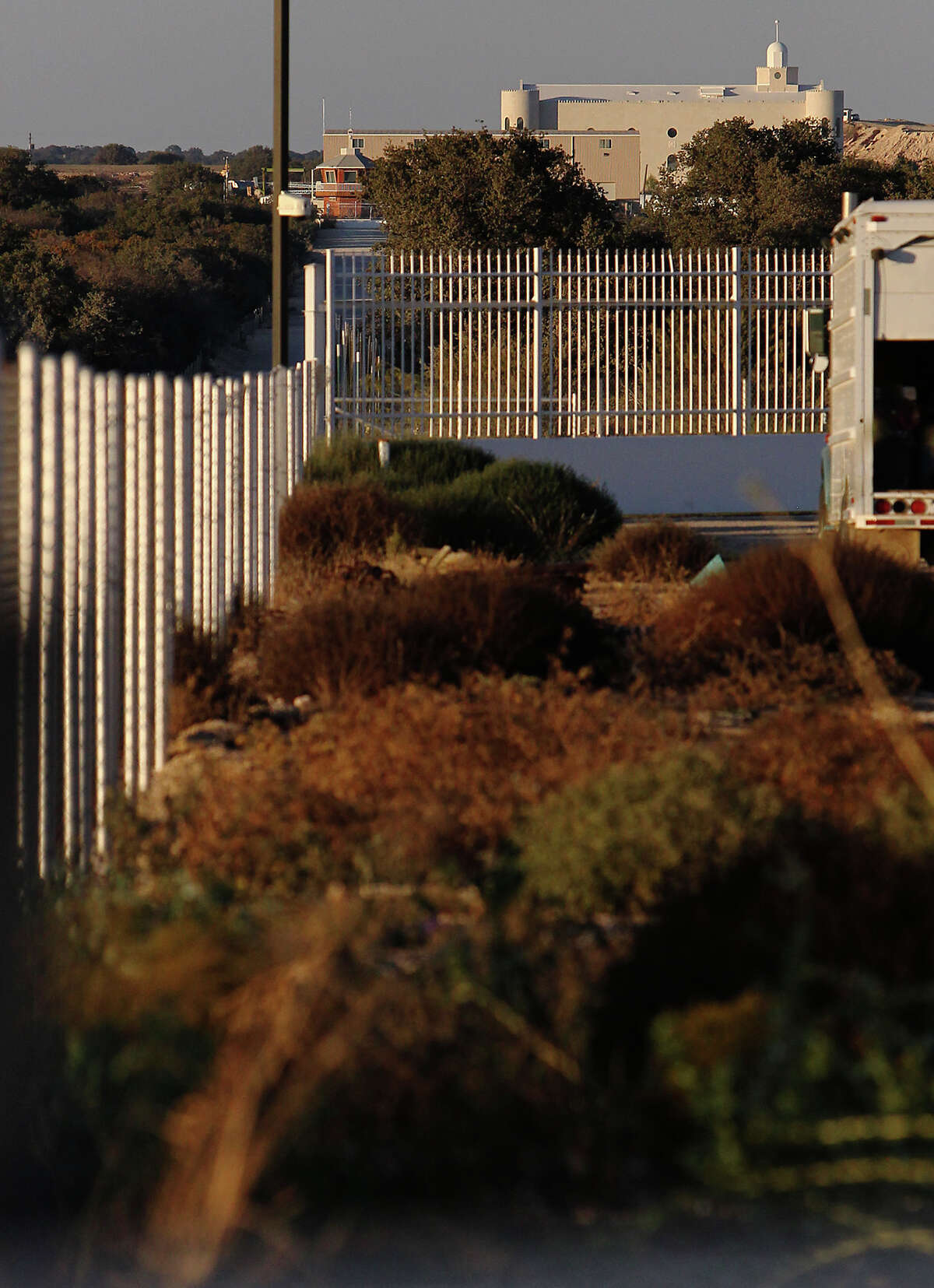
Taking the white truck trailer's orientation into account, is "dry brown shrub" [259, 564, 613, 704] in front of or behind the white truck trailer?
behind

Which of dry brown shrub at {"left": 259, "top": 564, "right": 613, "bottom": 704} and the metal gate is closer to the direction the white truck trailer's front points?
the metal gate

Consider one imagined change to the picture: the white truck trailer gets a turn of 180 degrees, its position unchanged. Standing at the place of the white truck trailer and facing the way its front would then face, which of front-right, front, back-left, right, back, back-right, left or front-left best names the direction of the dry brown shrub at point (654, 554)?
front-right

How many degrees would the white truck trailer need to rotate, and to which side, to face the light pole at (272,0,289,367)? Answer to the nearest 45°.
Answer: approximately 45° to its left

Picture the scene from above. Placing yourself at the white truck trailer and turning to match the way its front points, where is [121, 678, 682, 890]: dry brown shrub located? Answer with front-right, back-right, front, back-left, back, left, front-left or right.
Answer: back

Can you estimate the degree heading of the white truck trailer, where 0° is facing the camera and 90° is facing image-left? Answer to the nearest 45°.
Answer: approximately 180°

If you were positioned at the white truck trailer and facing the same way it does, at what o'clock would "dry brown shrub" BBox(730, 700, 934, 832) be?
The dry brown shrub is roughly at 6 o'clock from the white truck trailer.

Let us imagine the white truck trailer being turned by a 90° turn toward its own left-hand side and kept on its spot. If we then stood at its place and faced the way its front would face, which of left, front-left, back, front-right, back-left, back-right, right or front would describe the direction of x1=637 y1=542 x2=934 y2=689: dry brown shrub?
left

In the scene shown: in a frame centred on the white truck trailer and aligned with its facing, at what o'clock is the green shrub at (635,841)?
The green shrub is roughly at 6 o'clock from the white truck trailer.

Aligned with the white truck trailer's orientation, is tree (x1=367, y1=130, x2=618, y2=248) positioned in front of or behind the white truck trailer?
in front

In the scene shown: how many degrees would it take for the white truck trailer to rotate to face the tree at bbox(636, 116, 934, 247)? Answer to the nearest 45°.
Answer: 0° — it already faces it

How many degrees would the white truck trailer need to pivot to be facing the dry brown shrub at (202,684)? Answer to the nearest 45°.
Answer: approximately 180°
